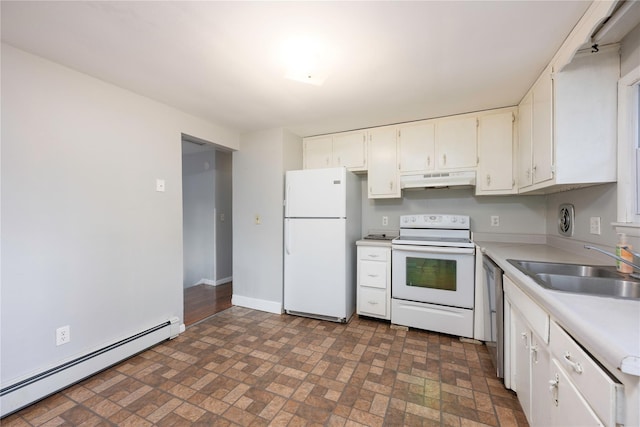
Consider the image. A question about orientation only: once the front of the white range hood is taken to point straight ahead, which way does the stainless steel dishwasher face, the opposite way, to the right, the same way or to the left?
to the right

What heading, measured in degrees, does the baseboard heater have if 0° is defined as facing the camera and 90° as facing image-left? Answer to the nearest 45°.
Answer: approximately 315°

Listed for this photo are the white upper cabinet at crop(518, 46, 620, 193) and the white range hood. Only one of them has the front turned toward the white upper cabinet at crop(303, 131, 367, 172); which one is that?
the white upper cabinet at crop(518, 46, 620, 193)

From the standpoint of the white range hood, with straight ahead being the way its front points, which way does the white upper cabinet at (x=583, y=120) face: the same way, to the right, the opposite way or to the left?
to the right

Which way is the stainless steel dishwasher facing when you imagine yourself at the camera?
facing to the left of the viewer

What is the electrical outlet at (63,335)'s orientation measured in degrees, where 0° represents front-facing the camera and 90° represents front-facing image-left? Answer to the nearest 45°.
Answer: approximately 315°

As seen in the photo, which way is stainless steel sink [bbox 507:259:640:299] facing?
to the viewer's left

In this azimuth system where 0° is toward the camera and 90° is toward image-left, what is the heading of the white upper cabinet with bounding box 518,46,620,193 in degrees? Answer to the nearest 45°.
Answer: approximately 90°

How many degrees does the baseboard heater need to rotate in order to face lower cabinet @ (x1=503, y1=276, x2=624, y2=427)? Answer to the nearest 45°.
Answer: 0° — it already faces it

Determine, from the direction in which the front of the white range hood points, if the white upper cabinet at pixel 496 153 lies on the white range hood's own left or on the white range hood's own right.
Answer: on the white range hood's own left
